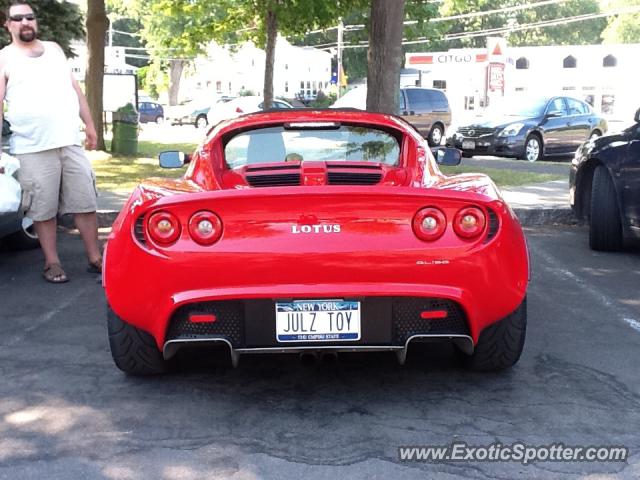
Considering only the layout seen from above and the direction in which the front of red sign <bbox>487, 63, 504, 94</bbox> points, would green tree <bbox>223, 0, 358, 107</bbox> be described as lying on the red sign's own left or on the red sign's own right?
on the red sign's own right

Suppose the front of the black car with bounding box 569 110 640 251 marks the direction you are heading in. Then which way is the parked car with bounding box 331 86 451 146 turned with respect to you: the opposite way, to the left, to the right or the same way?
to the left

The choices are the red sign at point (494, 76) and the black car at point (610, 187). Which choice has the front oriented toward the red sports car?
the red sign

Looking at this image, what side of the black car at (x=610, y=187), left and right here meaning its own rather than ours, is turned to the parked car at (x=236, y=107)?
front

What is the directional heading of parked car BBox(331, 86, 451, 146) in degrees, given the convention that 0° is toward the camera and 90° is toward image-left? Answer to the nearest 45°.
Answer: approximately 45°

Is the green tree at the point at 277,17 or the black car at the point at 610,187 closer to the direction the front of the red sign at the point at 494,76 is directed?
the black car

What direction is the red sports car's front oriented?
away from the camera

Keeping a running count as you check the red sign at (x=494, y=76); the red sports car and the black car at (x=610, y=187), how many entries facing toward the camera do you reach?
1

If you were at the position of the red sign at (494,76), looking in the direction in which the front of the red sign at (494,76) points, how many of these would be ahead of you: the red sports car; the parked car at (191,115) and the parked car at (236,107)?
1

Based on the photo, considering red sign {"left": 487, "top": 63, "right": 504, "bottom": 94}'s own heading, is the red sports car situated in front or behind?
in front

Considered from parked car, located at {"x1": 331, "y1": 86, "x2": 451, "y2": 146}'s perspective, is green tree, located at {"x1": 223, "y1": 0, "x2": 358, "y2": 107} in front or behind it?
in front
